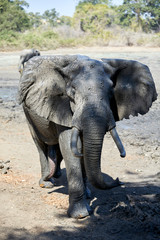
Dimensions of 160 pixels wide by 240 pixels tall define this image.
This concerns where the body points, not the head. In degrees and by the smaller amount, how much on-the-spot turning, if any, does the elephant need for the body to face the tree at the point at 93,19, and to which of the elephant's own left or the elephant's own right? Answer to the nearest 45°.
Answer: approximately 135° to the elephant's own left

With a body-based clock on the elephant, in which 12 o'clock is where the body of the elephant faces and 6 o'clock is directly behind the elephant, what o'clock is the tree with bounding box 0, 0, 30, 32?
The tree is roughly at 7 o'clock from the elephant.

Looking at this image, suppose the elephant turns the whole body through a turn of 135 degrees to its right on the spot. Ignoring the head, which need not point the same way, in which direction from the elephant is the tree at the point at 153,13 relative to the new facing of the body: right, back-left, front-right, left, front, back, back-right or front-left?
right

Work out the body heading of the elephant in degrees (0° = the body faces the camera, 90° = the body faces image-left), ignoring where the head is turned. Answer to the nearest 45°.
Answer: approximately 315°

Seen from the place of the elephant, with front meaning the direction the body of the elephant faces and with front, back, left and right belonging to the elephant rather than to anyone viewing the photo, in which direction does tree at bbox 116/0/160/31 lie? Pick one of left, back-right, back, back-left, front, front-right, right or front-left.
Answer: back-left
